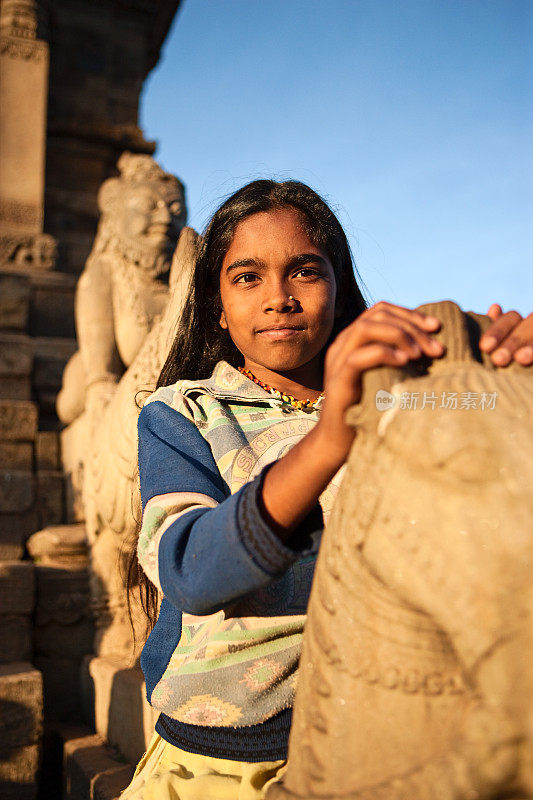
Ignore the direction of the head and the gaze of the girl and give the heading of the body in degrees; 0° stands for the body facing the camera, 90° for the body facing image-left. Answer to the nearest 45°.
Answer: approximately 315°

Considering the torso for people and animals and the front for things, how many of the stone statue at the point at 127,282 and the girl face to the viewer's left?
0

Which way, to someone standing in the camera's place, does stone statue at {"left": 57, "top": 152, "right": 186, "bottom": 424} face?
facing the viewer and to the right of the viewer

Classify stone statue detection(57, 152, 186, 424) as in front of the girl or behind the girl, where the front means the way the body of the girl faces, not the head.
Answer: behind

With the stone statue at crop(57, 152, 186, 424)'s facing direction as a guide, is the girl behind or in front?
in front

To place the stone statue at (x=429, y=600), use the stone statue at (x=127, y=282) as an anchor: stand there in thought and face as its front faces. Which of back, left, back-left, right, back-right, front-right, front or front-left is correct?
front-right

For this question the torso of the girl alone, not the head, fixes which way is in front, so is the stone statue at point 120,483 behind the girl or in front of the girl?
behind
